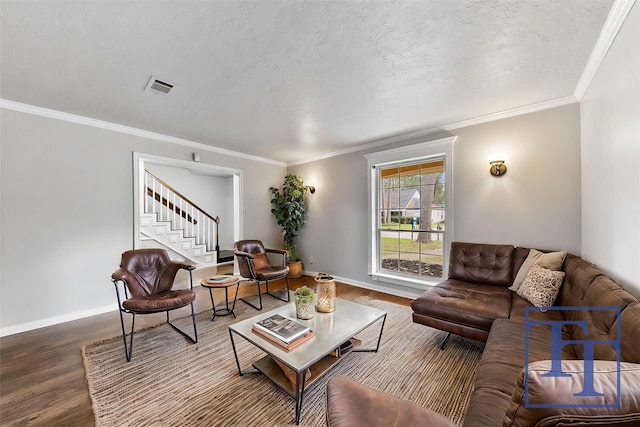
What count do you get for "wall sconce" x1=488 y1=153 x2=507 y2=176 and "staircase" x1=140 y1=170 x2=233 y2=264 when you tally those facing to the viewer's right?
1

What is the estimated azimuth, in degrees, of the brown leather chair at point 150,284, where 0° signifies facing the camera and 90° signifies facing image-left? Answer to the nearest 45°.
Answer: approximately 315°

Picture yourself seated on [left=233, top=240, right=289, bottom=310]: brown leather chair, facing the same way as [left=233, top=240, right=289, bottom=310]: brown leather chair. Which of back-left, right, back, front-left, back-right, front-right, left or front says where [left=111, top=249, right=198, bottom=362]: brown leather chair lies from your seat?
right

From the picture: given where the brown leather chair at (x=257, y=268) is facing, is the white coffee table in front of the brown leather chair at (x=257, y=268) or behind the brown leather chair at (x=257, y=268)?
in front

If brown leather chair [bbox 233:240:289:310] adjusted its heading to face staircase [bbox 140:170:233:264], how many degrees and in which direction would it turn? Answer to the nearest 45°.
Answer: approximately 180°

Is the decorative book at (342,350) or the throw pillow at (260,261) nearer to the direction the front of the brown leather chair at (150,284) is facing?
the decorative book

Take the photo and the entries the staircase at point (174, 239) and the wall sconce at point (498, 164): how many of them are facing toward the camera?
1

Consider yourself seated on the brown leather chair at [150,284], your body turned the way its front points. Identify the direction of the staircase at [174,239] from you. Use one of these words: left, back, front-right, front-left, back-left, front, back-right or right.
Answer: back-left

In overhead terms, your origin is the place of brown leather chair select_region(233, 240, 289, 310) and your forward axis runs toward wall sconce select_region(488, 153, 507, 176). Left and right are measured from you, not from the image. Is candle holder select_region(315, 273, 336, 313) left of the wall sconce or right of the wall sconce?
right

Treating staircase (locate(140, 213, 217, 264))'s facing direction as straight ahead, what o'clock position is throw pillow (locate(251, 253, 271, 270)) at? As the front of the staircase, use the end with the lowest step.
The throw pillow is roughly at 2 o'clock from the staircase.

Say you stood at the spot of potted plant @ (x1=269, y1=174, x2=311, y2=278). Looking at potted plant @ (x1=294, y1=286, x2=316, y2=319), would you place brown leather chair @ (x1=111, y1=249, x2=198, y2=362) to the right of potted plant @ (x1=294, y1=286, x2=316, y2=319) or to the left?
right

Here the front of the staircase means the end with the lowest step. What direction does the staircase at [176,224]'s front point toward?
to the viewer's right

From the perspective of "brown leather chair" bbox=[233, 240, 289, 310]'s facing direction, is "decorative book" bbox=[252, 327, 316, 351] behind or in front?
in front

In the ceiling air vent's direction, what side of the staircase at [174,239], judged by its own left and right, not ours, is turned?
right

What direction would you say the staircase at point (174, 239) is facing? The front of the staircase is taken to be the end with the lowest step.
to the viewer's right
